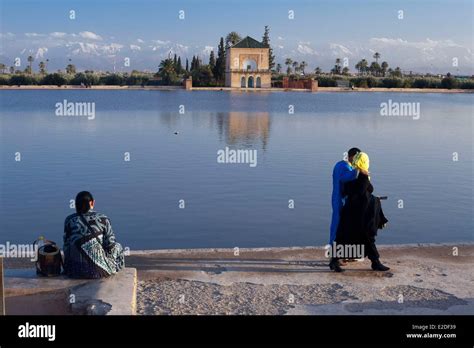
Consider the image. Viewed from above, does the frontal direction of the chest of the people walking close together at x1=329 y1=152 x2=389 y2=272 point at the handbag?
no

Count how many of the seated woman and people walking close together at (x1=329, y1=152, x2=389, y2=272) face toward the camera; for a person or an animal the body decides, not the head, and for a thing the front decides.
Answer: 0

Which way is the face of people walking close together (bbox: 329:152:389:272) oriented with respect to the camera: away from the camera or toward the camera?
away from the camera

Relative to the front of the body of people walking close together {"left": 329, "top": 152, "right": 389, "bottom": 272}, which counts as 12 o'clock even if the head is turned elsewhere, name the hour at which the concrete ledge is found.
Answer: The concrete ledge is roughly at 5 o'clock from the people walking close together.

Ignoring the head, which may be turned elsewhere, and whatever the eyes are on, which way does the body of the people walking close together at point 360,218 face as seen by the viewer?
to the viewer's right

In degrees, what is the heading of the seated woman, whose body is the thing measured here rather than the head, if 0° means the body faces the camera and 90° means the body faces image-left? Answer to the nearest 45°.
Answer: approximately 225°

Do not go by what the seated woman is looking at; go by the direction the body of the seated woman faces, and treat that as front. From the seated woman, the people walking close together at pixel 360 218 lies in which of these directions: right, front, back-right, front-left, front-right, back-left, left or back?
front-right
